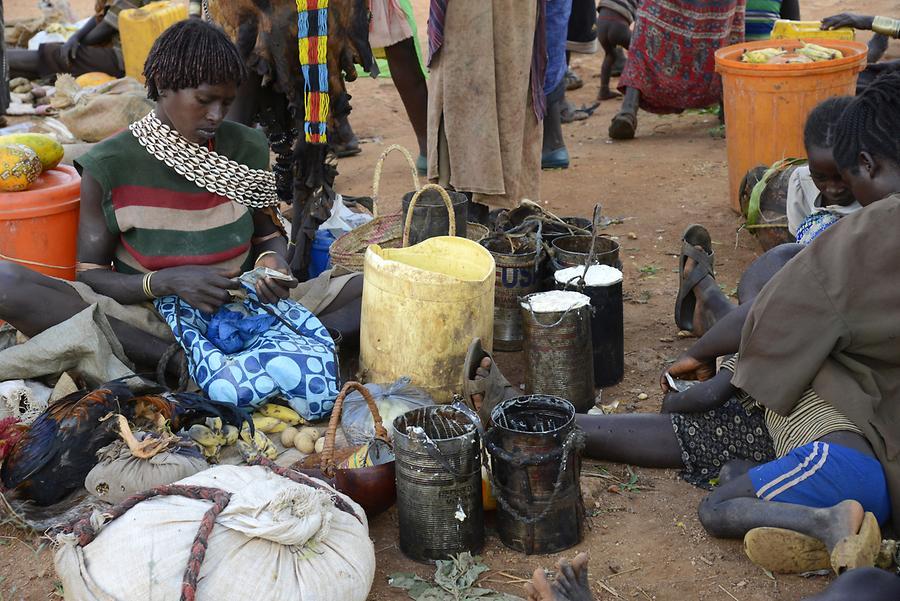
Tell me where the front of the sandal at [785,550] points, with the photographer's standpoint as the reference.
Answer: facing to the left of the viewer

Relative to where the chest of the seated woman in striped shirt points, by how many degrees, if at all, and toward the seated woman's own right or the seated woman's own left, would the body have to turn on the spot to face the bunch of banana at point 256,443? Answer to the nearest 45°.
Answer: approximately 45° to the seated woman's own right

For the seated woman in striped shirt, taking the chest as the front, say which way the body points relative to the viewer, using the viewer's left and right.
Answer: facing the viewer and to the right of the viewer

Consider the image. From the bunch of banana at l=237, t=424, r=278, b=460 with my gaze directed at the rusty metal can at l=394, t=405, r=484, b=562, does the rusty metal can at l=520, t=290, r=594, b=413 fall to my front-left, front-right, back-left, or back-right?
front-left

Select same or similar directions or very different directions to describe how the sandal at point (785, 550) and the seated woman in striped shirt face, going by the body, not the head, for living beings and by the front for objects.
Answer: very different directions

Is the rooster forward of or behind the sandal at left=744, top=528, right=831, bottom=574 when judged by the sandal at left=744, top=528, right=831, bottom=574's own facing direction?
forward

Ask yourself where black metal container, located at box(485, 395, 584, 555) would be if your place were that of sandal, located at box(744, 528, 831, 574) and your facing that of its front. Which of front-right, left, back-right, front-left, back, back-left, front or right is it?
front

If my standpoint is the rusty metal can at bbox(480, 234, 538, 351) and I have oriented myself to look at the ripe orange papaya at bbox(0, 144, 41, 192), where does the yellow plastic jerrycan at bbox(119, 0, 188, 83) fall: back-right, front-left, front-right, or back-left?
front-right

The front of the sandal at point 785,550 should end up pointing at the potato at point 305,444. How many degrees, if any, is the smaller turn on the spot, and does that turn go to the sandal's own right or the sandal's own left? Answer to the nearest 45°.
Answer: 0° — it already faces it

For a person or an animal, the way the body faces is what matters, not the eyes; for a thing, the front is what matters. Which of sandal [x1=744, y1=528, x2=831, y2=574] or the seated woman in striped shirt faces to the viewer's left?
the sandal

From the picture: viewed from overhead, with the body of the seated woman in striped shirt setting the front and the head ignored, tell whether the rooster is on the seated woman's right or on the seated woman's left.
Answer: on the seated woman's right

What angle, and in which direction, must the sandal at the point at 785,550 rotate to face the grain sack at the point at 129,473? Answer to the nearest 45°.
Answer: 0° — it already faces it

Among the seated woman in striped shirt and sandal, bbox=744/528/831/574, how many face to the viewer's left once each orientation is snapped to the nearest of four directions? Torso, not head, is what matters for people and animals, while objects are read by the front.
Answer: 1

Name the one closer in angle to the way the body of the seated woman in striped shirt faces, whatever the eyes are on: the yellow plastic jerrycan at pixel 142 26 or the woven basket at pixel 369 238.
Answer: the woven basket

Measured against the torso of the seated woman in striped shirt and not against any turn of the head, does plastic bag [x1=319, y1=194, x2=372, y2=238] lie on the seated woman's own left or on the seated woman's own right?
on the seated woman's own left

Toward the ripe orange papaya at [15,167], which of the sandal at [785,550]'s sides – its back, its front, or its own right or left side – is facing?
front
